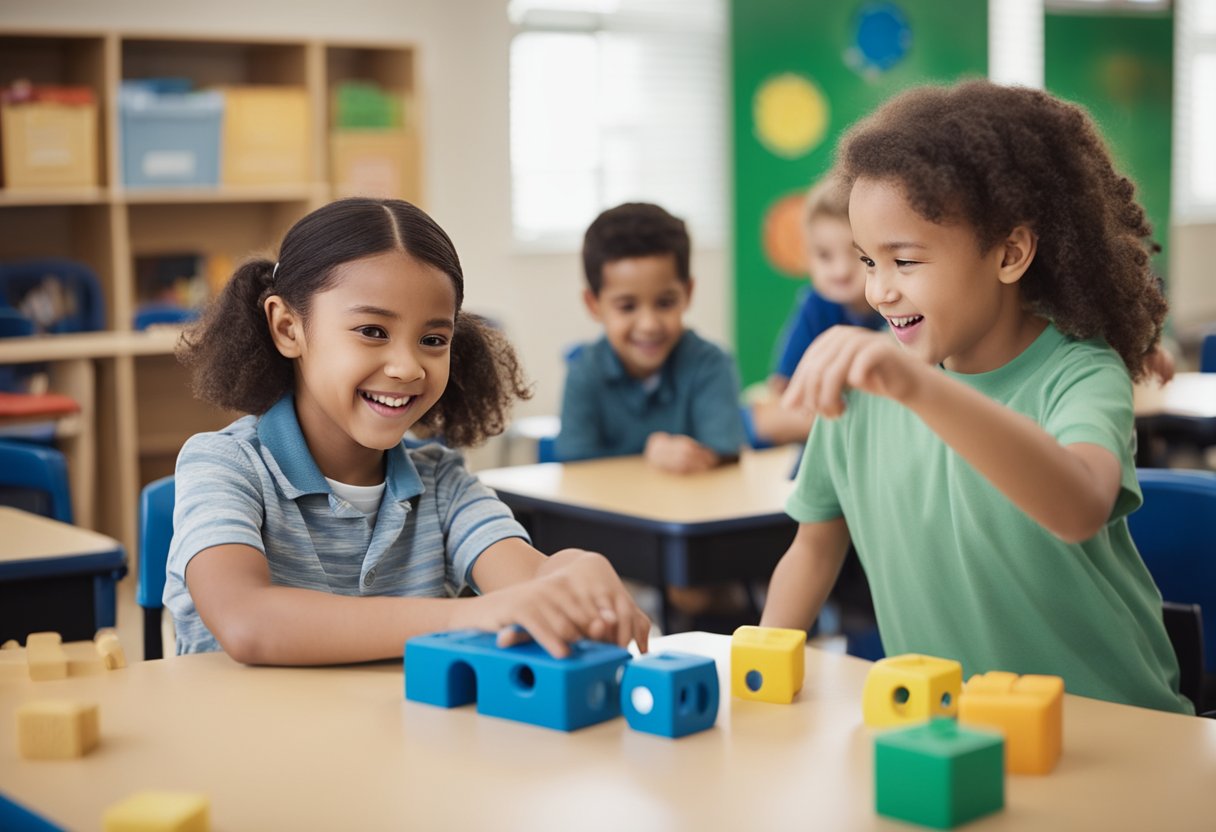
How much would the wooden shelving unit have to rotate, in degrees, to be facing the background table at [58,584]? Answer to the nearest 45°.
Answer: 0° — it already faces it

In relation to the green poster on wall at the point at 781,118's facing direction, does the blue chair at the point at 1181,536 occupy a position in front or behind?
in front

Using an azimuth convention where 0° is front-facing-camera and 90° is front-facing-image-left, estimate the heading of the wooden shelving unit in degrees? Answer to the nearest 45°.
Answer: approximately 0°

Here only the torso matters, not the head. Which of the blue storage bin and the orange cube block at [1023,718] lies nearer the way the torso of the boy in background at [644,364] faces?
the orange cube block

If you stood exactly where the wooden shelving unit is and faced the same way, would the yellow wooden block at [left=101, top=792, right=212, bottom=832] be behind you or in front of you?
in front

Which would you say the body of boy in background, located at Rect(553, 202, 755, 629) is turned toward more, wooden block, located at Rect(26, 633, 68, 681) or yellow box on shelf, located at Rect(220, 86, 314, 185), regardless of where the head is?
the wooden block

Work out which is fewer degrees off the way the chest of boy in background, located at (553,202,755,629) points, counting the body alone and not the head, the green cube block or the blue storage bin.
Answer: the green cube block

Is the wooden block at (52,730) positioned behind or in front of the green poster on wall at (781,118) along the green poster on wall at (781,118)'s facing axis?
in front

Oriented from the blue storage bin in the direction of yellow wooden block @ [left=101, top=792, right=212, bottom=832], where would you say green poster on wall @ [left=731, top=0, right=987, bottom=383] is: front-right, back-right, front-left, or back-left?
back-left

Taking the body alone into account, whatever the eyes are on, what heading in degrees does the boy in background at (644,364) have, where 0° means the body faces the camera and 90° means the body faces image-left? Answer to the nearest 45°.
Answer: approximately 0°

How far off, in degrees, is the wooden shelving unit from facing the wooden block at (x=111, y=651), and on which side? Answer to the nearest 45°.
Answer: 0° — it already faces it
